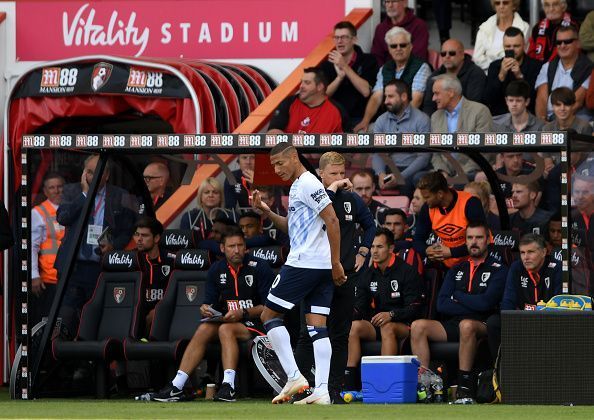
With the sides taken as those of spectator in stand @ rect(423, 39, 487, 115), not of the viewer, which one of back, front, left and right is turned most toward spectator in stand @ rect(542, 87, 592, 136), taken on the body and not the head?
left

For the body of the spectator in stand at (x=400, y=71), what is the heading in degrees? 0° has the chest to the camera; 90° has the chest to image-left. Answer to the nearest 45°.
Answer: approximately 0°

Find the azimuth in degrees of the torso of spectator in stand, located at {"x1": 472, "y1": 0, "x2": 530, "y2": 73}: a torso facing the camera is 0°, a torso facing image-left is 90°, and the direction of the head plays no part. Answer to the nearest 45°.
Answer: approximately 0°

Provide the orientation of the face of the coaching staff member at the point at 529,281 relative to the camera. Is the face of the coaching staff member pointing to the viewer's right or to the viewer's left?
to the viewer's left

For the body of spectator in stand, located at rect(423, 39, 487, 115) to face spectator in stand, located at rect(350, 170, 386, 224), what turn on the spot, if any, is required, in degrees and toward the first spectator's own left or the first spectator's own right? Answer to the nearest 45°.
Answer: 0° — they already face them

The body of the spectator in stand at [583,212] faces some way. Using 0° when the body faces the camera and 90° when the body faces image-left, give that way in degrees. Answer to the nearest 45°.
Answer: approximately 45°
